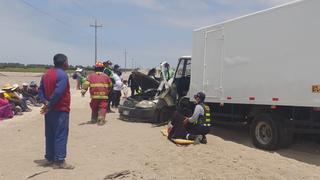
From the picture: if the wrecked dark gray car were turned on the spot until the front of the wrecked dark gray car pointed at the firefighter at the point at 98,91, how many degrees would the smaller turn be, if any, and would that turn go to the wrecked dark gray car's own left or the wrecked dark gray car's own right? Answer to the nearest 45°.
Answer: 0° — it already faces them

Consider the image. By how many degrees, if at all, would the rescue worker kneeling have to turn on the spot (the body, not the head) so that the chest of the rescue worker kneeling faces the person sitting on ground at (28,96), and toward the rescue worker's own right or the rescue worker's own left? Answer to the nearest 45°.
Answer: approximately 45° to the rescue worker's own right

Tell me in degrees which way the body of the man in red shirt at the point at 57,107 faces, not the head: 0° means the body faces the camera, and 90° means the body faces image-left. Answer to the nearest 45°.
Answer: approximately 225°

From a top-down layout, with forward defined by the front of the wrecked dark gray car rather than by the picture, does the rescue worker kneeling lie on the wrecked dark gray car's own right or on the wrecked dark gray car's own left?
on the wrecked dark gray car's own left

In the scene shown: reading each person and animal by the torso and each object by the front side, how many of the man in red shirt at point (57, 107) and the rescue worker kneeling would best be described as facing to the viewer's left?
1

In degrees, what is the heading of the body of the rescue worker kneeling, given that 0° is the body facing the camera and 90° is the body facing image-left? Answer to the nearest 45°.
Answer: approximately 90°

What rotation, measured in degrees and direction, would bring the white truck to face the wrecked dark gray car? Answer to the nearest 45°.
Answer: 0° — it already faces it

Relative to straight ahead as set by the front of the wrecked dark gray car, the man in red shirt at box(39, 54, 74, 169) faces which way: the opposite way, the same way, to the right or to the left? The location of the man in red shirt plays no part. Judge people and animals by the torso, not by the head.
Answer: the opposite way
